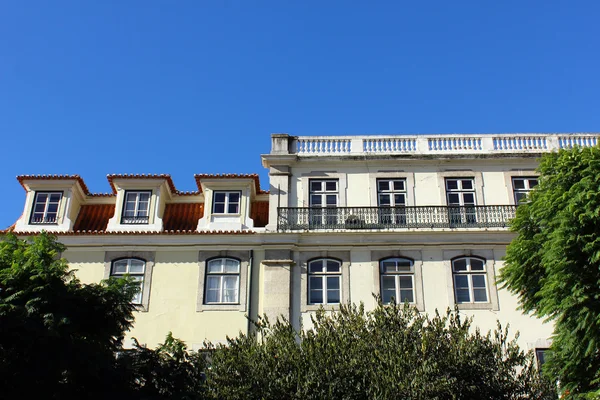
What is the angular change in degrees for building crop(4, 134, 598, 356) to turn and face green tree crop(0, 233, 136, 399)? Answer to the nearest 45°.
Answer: approximately 45° to its right

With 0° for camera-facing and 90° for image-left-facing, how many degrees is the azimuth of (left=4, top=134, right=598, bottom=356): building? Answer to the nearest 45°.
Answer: approximately 0°

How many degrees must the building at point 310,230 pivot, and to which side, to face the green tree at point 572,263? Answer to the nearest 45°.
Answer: approximately 45° to its left
